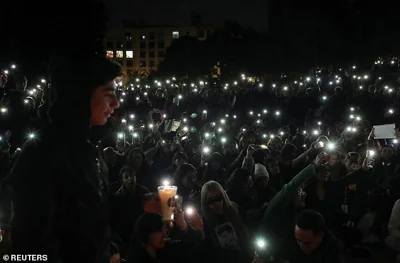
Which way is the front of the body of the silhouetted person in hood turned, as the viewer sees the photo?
to the viewer's right

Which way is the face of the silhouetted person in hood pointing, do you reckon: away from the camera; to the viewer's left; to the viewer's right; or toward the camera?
to the viewer's right

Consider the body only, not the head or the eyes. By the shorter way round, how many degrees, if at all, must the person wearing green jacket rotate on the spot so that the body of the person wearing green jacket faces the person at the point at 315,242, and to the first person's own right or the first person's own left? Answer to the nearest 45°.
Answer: approximately 45° to the first person's own right

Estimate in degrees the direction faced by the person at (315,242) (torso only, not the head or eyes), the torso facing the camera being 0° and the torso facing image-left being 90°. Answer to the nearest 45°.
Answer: approximately 45°
